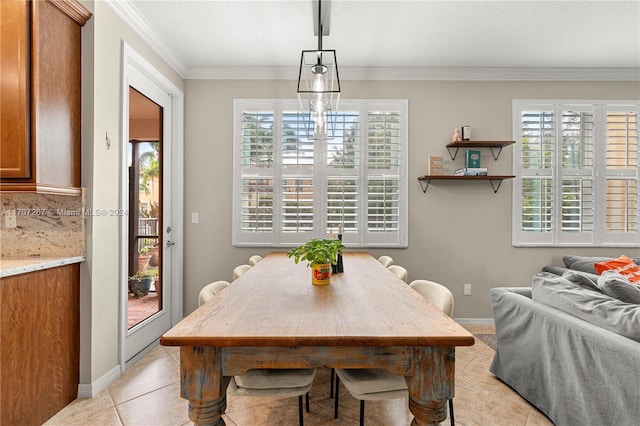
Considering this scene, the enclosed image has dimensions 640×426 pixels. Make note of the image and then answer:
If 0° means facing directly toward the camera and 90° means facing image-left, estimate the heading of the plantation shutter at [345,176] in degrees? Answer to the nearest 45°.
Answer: approximately 0°

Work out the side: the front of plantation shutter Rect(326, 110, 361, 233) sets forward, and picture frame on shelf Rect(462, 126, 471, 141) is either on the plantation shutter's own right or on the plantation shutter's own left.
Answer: on the plantation shutter's own left

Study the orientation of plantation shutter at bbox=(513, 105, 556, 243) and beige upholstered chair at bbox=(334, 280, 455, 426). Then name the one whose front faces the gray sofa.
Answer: the plantation shutter

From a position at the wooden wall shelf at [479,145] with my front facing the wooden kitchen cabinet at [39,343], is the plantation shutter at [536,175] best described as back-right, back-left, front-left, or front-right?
back-left

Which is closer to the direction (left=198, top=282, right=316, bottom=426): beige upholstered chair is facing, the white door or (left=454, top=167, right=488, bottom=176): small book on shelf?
the small book on shelf

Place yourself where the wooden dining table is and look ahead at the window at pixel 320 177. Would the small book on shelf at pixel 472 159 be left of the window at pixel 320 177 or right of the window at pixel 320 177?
right

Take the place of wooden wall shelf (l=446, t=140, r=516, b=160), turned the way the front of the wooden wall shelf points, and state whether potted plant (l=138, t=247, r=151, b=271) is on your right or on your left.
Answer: on your right

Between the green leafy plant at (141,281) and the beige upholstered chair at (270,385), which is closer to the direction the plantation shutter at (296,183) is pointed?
the beige upholstered chair

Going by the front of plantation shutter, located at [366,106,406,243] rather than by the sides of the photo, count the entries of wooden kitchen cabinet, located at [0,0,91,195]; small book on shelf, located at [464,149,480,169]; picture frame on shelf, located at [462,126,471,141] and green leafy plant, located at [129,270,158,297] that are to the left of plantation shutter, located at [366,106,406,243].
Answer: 2

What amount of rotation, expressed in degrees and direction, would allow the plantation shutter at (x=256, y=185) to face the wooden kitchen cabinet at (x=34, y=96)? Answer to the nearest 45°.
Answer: approximately 45° to its right

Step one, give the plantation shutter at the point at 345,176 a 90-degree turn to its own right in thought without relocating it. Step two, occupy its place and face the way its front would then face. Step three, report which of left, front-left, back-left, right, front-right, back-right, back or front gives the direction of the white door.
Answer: front

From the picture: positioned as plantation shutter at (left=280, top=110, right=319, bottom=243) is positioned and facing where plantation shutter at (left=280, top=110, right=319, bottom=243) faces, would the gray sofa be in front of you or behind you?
in front
